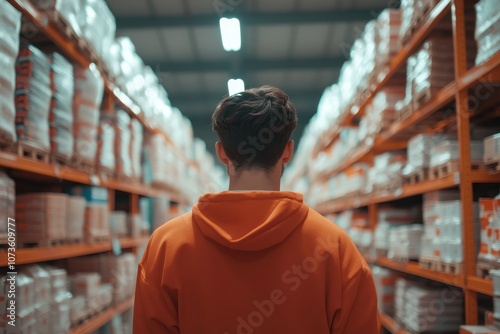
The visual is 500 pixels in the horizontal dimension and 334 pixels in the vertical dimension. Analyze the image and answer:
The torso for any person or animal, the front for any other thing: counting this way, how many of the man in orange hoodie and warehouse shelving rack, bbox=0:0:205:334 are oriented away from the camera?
1

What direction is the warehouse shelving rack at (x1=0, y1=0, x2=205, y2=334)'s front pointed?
to the viewer's right

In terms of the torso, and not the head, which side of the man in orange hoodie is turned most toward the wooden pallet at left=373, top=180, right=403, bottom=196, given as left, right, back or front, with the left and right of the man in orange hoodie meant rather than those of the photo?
front

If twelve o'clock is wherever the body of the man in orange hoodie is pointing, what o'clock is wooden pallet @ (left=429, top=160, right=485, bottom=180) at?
The wooden pallet is roughly at 1 o'clock from the man in orange hoodie.

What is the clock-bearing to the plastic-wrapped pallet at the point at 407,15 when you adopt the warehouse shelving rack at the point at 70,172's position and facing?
The plastic-wrapped pallet is roughly at 12 o'clock from the warehouse shelving rack.

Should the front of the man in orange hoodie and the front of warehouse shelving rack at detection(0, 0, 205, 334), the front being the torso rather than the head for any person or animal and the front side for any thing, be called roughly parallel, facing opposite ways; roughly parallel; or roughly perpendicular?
roughly perpendicular

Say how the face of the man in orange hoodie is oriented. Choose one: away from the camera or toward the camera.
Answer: away from the camera

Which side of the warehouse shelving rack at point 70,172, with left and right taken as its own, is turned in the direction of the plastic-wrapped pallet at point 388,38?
front

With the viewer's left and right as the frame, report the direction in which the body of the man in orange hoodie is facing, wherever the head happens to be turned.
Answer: facing away from the viewer

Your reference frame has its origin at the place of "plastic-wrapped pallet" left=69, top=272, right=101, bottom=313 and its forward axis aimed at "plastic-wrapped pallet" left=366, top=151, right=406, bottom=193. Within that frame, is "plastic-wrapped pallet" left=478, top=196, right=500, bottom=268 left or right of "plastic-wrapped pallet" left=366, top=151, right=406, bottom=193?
right
